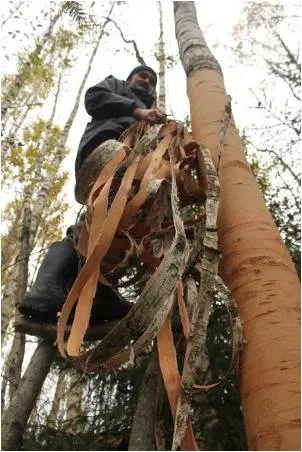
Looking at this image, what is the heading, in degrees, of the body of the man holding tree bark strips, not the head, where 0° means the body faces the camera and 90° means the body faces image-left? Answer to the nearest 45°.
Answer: approximately 315°
